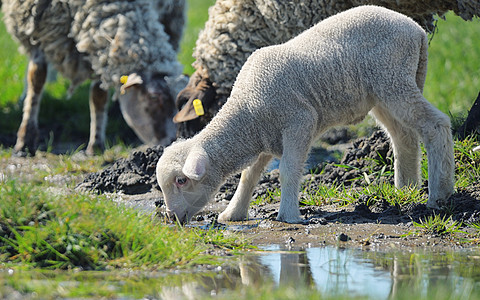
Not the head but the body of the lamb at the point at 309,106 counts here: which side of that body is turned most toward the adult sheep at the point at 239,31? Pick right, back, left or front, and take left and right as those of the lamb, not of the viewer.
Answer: right

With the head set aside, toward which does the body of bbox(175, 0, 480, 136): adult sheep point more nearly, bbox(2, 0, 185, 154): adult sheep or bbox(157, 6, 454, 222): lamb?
the adult sheep

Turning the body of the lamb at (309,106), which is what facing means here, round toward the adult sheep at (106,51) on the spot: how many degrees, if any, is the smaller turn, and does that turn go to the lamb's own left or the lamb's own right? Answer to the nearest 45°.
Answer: approximately 45° to the lamb's own right

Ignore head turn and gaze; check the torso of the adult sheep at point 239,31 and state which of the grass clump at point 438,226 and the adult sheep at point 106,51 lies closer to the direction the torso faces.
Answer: the adult sheep

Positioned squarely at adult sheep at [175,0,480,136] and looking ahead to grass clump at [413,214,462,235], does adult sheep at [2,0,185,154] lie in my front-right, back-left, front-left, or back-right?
back-right

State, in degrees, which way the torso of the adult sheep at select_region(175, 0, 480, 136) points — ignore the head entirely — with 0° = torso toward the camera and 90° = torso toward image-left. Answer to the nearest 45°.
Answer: approximately 90°

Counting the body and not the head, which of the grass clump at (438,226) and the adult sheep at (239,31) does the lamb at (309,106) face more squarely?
the adult sheep

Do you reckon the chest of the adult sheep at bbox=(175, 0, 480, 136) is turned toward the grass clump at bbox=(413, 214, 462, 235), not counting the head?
no

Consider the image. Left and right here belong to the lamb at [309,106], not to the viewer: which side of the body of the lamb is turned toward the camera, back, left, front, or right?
left

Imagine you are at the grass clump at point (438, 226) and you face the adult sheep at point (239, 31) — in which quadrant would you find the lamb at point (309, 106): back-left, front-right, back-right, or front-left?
front-left

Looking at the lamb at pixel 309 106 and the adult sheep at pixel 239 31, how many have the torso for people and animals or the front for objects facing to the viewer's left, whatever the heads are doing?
2

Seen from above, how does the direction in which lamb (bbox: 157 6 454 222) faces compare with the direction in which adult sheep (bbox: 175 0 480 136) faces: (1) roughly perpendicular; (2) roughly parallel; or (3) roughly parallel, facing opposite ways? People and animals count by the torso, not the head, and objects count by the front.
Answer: roughly parallel

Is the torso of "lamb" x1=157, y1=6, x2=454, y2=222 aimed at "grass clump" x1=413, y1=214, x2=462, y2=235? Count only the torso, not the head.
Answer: no
